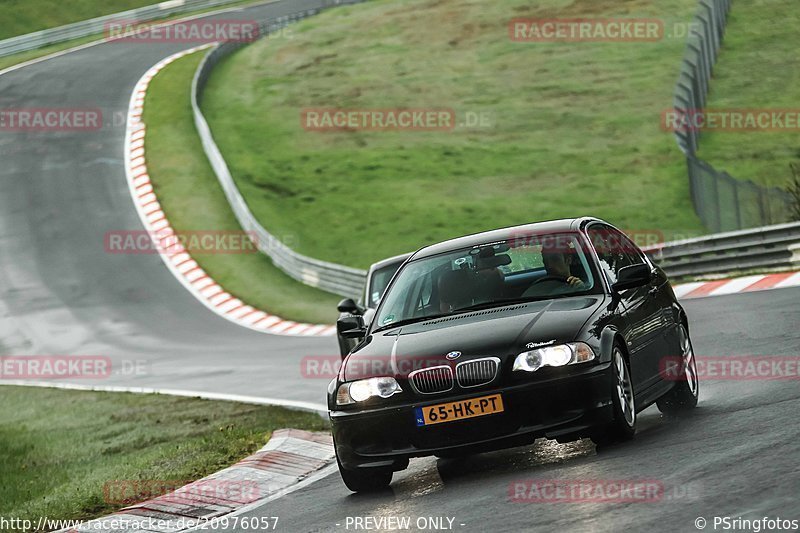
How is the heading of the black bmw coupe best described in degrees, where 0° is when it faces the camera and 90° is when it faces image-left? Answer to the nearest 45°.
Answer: approximately 45°

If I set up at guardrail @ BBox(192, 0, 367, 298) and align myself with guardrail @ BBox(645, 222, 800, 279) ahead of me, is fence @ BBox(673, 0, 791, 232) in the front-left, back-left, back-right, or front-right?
front-left

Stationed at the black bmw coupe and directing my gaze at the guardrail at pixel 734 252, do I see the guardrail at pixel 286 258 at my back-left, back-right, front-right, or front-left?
front-left

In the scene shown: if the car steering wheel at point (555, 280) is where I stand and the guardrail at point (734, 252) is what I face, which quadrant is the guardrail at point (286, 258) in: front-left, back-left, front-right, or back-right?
front-left

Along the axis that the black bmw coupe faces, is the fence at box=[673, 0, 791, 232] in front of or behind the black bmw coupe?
behind

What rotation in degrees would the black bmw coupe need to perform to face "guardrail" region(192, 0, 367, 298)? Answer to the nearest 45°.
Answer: approximately 135° to its right

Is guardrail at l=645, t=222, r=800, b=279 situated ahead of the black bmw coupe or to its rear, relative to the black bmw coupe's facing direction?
to the rear
